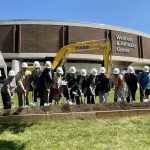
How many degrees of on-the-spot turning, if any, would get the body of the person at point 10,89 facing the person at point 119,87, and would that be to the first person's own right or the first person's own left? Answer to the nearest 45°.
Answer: approximately 45° to the first person's own left

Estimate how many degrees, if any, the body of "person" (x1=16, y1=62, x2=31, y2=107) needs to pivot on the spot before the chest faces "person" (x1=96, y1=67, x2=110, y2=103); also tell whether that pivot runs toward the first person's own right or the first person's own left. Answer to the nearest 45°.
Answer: approximately 90° to the first person's own left

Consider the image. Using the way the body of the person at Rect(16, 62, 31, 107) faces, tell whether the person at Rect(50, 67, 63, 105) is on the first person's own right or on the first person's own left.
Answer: on the first person's own left

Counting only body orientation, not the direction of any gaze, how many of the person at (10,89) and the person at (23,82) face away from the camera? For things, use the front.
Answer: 0

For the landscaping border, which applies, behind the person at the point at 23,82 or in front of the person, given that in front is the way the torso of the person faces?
in front

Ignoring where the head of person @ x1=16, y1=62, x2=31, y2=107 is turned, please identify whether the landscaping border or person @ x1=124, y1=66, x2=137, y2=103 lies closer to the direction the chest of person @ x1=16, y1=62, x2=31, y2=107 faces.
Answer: the landscaping border

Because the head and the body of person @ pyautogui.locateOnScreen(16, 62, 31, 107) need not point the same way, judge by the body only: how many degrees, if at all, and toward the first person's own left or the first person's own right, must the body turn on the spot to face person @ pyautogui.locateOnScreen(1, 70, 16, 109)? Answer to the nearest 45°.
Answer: approximately 45° to the first person's own right

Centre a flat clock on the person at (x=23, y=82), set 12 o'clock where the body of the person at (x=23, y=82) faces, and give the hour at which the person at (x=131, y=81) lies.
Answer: the person at (x=131, y=81) is roughly at 9 o'clock from the person at (x=23, y=82).

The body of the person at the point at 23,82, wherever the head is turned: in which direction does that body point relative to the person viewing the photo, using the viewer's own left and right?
facing the viewer

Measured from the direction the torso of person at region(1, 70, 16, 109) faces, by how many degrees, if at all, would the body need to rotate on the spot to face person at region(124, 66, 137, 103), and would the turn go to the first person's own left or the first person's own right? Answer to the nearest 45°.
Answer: approximately 45° to the first person's own left

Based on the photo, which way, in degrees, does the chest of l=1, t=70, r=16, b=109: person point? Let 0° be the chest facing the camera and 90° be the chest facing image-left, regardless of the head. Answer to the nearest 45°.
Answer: approximately 315°

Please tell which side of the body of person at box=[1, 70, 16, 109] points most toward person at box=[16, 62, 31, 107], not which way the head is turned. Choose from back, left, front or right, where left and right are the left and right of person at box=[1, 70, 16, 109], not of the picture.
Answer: front

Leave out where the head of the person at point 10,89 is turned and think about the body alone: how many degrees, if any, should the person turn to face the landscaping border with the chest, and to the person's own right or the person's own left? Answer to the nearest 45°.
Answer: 0° — they already face it
